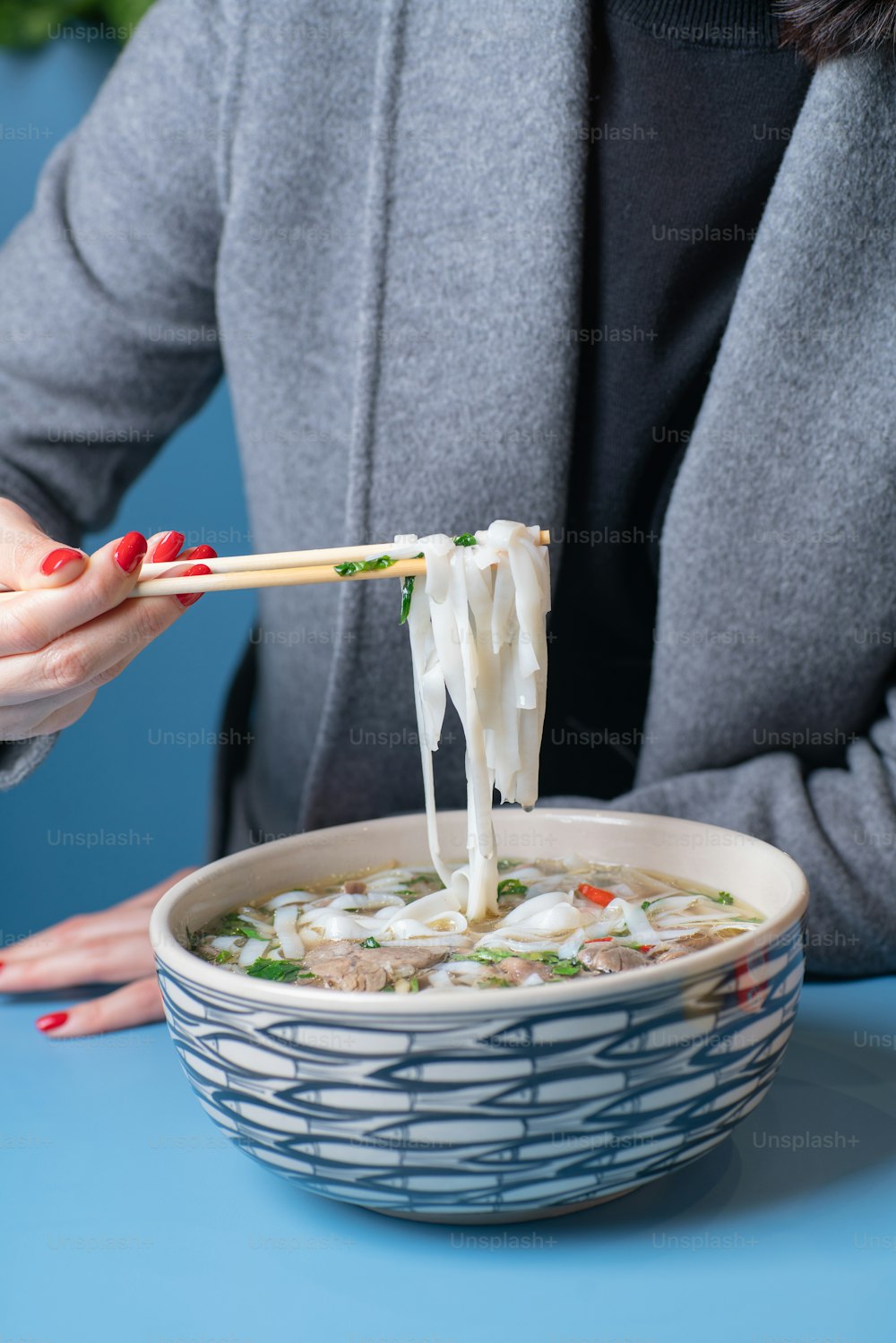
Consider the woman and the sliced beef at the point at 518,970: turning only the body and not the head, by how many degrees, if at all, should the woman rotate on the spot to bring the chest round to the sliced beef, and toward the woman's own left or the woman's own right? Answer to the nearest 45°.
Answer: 0° — they already face it

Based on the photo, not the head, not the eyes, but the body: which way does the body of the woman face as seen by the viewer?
toward the camera

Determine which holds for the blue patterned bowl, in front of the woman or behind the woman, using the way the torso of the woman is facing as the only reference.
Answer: in front
